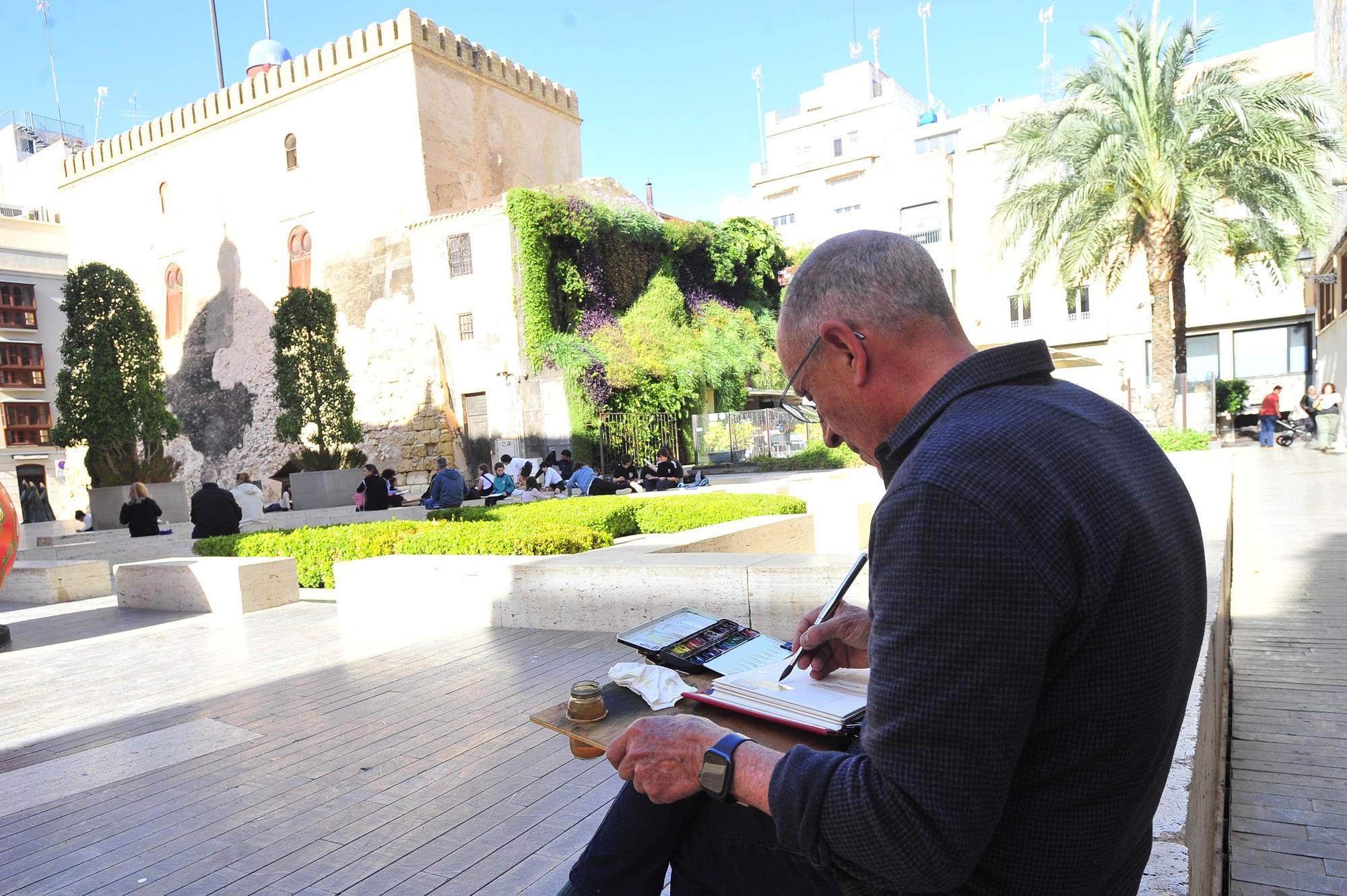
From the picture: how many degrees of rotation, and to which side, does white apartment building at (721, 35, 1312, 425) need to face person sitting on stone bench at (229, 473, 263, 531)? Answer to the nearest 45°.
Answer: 0° — it already faces them

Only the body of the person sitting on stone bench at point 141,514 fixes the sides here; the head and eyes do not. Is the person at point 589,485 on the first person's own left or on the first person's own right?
on the first person's own right

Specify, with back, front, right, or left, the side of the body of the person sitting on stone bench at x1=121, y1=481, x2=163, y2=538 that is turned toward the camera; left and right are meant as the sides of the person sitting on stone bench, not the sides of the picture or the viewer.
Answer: back

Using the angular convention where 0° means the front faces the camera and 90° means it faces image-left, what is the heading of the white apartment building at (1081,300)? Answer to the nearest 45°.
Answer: approximately 45°

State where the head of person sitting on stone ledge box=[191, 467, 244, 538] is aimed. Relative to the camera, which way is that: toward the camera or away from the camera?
away from the camera

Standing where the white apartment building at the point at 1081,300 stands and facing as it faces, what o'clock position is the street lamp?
The street lamp is roughly at 10 o'clock from the white apartment building.

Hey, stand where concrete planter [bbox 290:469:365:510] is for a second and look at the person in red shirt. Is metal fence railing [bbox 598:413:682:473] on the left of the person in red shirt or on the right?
left

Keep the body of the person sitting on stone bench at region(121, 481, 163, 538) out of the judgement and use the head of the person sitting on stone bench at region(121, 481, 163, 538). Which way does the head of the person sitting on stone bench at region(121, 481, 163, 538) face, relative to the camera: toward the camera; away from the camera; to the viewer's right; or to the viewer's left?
away from the camera

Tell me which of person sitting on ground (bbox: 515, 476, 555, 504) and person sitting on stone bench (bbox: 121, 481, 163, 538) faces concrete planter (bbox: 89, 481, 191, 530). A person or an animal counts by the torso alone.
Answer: person sitting on stone bench (bbox: 121, 481, 163, 538)

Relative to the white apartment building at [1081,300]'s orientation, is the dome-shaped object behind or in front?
in front

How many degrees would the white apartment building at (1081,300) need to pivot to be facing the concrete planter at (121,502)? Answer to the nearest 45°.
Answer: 0° — it already faces it
